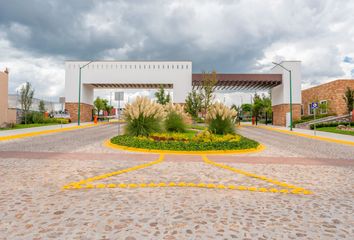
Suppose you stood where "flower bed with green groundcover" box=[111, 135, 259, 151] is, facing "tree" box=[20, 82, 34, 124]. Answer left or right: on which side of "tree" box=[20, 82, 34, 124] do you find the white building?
right

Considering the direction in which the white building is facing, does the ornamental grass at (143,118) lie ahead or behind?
ahead

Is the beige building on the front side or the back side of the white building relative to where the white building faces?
on the front side

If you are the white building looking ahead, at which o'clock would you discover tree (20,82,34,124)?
The tree is roughly at 2 o'clock from the white building.

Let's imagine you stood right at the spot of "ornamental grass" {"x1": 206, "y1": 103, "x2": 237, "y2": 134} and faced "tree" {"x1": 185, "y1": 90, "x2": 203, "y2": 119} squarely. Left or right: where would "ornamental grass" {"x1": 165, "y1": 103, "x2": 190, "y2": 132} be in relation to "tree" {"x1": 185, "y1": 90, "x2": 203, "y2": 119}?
left

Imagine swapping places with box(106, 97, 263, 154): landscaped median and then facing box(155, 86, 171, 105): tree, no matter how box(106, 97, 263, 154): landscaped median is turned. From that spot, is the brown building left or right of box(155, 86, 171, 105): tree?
right

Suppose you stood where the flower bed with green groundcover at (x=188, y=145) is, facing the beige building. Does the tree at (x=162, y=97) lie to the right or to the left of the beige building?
right

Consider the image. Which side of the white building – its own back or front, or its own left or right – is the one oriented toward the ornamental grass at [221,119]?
front

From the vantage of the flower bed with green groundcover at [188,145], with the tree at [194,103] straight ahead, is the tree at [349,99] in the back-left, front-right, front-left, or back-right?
front-right

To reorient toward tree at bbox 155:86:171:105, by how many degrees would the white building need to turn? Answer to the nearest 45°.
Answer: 0° — it already faces it

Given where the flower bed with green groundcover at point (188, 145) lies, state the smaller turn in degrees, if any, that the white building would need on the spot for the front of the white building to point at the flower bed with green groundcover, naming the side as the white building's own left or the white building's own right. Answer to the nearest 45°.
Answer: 0° — it already faces it

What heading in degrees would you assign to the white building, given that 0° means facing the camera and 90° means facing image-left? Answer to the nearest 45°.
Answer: approximately 0°

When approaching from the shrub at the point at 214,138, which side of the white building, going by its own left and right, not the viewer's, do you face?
front

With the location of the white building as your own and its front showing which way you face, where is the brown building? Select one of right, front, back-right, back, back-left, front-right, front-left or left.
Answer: left
